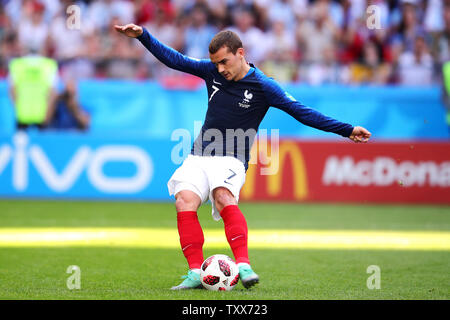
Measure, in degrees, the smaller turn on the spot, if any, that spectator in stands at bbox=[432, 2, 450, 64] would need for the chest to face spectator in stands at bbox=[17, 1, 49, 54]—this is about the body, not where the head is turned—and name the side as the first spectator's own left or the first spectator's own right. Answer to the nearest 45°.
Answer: approximately 90° to the first spectator's own right

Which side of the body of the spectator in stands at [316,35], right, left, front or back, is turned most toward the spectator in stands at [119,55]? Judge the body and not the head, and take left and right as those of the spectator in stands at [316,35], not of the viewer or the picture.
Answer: right

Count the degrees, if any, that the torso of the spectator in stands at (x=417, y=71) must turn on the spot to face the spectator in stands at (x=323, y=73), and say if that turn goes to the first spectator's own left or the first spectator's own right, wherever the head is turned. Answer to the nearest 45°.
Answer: approximately 90° to the first spectator's own right

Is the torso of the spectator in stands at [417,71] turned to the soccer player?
yes

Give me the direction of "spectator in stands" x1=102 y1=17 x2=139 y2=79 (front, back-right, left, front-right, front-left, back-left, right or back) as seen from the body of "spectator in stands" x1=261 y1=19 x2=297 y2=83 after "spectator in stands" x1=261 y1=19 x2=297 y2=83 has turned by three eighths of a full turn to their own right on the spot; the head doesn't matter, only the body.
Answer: front-left

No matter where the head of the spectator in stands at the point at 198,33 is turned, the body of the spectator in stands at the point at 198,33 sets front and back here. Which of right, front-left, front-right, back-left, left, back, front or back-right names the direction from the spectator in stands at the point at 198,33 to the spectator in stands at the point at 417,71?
left

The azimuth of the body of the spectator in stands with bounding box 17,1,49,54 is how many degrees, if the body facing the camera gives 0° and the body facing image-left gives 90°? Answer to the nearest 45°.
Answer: approximately 0°

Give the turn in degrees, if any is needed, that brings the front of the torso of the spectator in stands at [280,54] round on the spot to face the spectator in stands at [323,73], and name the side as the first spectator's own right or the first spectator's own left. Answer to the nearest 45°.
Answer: approximately 90° to the first spectator's own left
